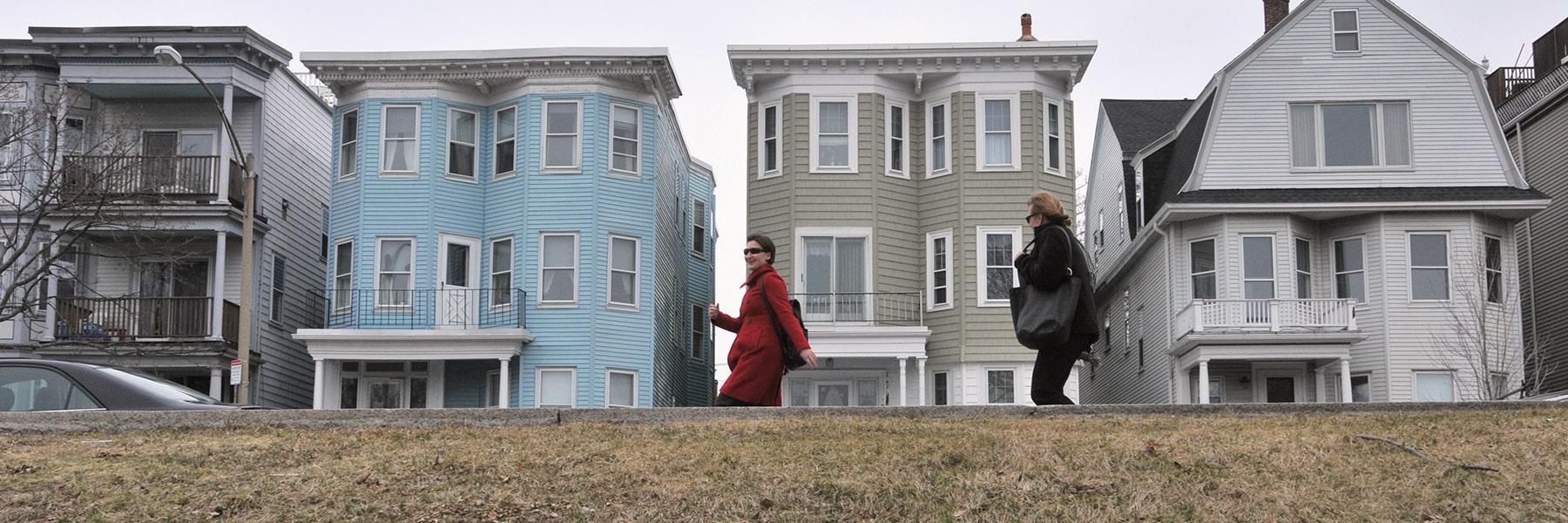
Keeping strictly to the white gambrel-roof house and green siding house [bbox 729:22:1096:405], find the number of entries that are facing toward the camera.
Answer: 2

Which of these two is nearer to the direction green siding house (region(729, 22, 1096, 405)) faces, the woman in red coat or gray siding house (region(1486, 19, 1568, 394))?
the woman in red coat

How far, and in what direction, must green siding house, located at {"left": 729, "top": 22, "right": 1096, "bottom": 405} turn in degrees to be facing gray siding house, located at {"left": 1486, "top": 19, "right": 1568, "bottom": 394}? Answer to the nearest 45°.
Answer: approximately 90° to its left

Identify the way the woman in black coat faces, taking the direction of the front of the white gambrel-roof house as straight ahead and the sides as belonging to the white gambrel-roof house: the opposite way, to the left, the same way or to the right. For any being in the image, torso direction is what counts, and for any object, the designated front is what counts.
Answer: to the right

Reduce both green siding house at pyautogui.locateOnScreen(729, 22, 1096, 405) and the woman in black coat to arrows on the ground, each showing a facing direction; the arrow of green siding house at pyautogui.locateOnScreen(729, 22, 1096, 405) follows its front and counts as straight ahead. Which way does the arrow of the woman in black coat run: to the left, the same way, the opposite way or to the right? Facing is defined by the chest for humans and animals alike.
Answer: to the right

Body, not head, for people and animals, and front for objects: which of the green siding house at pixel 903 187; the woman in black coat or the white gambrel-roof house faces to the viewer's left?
the woman in black coat

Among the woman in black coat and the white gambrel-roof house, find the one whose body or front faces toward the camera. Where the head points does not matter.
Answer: the white gambrel-roof house

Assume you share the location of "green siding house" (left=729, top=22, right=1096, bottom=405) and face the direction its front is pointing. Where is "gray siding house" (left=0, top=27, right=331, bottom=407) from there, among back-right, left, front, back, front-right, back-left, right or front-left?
right

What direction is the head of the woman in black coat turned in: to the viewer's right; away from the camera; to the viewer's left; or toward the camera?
to the viewer's left

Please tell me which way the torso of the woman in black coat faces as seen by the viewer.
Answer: to the viewer's left

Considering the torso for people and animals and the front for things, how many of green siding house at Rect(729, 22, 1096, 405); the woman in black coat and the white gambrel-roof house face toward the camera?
2

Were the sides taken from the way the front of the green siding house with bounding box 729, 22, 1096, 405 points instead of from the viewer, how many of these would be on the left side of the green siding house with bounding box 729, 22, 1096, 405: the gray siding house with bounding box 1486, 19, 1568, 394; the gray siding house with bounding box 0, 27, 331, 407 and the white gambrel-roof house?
2

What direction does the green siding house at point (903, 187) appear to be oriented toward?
toward the camera

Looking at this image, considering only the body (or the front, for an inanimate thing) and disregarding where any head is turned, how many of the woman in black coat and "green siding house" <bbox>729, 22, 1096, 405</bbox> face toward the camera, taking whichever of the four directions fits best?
1

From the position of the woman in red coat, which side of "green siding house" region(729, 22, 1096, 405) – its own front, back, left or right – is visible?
front
